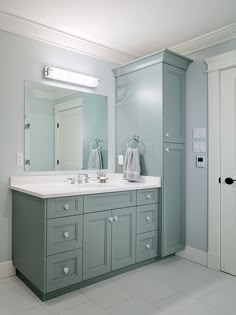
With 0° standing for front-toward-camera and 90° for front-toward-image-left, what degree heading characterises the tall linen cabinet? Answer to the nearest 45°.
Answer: approximately 315°

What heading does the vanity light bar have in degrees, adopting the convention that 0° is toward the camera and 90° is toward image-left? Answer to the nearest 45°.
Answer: approximately 315°
